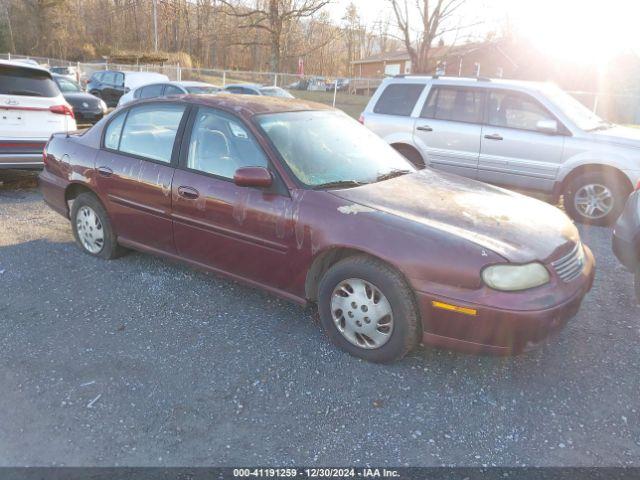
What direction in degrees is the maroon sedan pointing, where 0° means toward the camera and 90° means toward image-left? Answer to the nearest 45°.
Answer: approximately 315°

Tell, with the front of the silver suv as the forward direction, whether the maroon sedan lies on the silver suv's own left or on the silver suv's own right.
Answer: on the silver suv's own right

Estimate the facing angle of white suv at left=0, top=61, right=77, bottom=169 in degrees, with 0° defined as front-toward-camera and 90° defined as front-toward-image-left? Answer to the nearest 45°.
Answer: approximately 180°

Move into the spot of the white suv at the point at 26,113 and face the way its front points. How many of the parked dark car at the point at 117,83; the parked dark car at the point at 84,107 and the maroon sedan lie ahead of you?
2

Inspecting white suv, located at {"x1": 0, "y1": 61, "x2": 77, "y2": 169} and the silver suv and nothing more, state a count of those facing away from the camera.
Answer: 1

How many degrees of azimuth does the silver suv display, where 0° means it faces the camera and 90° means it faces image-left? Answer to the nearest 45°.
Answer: approximately 315°

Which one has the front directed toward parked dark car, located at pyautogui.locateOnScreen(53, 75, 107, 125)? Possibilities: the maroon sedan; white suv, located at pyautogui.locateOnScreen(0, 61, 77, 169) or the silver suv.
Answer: the white suv

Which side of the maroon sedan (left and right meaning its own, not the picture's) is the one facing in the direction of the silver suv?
left

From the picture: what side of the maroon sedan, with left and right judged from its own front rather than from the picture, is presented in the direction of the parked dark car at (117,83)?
back
